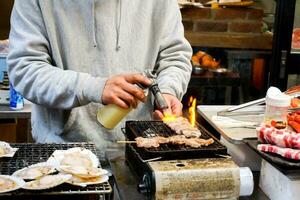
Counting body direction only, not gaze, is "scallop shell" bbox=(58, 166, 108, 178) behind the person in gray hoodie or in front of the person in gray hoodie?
in front

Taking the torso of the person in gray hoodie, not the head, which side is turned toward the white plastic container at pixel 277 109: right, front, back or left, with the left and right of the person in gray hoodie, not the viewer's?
left

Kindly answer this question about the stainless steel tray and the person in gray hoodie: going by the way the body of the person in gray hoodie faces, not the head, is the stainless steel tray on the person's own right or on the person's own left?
on the person's own left

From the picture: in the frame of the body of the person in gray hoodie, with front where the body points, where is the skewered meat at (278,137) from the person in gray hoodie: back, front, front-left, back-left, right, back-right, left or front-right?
front-left

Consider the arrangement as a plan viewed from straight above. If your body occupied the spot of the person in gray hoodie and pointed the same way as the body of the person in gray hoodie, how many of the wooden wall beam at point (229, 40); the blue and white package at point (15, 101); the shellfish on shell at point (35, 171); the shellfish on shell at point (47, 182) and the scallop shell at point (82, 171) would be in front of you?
3

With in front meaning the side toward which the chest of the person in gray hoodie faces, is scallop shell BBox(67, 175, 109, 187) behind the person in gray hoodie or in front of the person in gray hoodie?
in front

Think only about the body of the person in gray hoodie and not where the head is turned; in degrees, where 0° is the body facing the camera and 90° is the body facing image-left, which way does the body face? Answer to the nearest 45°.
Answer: approximately 0°

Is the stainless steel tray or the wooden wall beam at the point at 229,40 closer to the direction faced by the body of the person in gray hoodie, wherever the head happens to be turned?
the stainless steel tray

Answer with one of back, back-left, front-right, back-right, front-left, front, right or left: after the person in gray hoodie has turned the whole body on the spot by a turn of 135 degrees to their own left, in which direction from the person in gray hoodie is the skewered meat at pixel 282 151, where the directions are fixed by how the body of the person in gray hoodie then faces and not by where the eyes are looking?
right

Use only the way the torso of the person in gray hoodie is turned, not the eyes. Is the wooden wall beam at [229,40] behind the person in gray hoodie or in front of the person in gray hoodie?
behind
